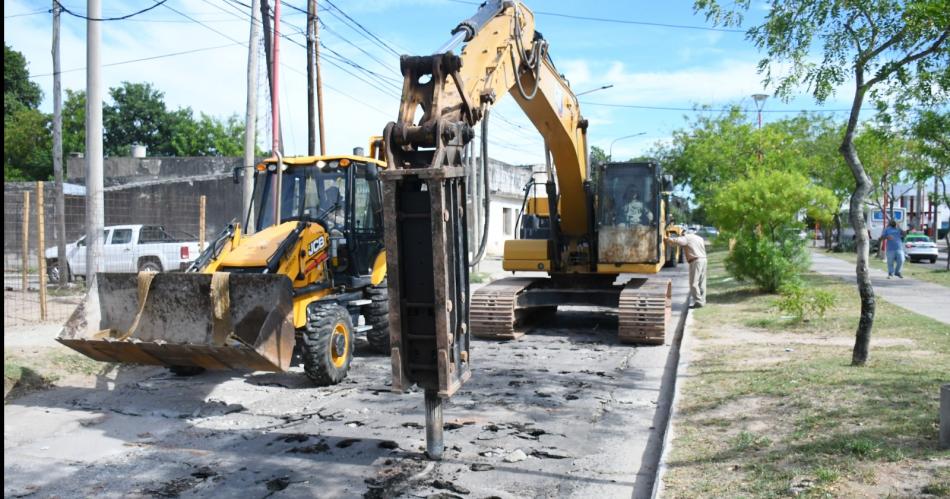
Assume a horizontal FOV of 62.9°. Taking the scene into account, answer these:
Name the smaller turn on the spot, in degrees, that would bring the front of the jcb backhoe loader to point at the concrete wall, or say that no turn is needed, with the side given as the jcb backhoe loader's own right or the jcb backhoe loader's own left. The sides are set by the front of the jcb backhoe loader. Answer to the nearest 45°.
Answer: approximately 135° to the jcb backhoe loader's own right

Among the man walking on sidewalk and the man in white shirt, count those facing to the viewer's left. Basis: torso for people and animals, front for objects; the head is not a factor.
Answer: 1

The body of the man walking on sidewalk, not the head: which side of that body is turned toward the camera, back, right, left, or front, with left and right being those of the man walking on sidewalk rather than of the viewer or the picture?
front

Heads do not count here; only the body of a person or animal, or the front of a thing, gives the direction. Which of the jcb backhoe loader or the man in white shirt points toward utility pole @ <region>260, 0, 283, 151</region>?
the man in white shirt

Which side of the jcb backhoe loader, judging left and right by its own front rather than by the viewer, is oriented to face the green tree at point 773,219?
back

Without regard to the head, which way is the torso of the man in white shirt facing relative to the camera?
to the viewer's left

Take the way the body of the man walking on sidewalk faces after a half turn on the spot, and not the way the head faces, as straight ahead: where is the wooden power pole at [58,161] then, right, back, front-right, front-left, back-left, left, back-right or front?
back-left

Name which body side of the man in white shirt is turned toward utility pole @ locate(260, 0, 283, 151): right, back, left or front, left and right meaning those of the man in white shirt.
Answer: front

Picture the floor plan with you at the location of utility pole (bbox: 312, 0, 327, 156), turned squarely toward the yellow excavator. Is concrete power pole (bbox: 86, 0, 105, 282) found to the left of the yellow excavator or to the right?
right

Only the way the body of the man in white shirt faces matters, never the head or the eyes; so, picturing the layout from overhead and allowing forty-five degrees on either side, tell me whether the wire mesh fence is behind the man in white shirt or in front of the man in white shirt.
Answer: in front

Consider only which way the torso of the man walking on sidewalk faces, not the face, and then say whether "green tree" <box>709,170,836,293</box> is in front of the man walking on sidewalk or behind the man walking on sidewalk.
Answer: in front

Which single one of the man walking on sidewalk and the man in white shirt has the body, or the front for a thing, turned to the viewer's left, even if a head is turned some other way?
the man in white shirt

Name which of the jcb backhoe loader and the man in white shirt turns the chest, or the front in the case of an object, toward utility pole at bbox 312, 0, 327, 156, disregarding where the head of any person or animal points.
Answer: the man in white shirt
